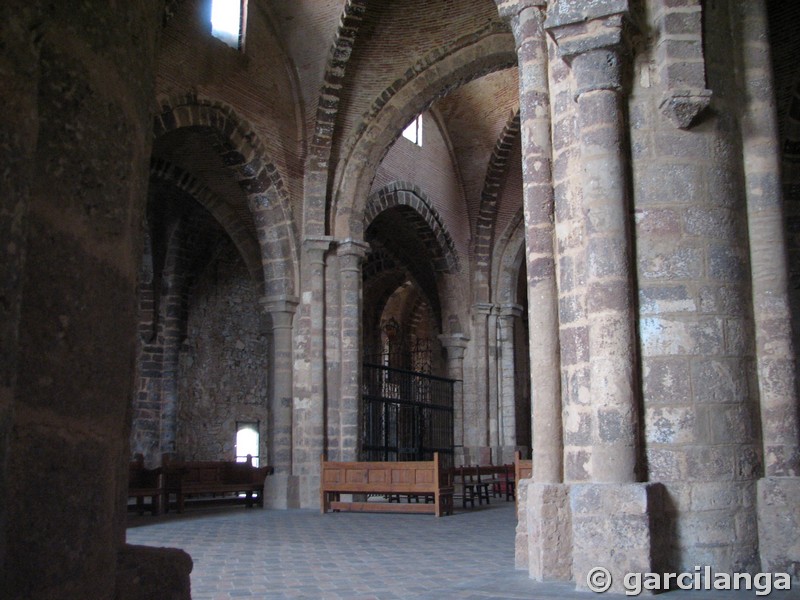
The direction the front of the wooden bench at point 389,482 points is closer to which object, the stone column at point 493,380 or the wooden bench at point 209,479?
the stone column

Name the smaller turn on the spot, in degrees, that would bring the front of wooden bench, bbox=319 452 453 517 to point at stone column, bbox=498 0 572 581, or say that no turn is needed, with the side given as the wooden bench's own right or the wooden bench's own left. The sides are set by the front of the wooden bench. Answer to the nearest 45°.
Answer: approximately 135° to the wooden bench's own right

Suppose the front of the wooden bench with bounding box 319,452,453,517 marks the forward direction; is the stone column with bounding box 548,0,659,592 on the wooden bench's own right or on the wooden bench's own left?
on the wooden bench's own right

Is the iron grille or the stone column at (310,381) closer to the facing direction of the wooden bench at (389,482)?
the iron grille

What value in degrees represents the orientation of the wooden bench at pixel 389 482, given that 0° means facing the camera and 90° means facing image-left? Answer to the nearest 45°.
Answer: approximately 225°

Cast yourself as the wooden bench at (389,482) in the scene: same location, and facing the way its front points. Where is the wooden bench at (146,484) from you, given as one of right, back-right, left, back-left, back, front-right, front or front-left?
back-left
